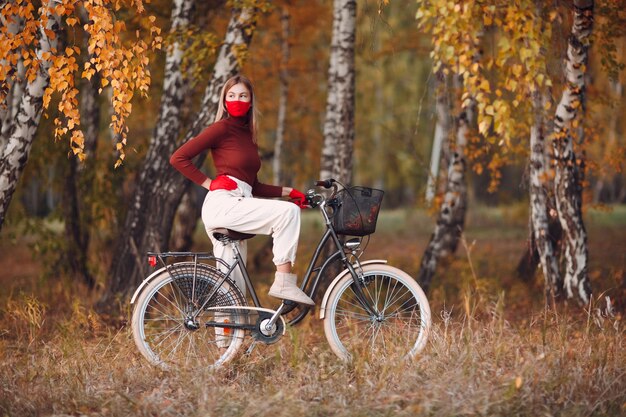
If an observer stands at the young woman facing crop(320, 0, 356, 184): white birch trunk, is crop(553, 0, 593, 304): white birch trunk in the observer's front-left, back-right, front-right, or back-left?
front-right

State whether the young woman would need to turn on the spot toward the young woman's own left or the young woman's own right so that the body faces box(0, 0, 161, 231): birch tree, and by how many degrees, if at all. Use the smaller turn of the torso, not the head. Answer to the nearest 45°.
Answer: approximately 135° to the young woman's own left

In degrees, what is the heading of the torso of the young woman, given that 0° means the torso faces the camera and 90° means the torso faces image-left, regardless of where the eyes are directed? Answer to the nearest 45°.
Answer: approximately 270°

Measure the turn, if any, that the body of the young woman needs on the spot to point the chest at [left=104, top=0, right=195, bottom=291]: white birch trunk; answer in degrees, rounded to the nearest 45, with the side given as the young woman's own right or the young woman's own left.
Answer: approximately 90° to the young woman's own left

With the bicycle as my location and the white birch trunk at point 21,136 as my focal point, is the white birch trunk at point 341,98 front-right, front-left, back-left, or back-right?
front-right

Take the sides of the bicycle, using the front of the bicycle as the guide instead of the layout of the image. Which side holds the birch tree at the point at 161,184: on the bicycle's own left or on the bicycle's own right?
on the bicycle's own left

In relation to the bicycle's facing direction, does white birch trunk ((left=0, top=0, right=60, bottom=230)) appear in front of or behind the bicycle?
behind

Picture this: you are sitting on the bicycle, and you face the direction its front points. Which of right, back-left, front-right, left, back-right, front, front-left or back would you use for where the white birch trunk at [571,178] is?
front-left

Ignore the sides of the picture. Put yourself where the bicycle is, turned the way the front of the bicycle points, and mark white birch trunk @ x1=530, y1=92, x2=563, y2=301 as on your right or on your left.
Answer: on your left

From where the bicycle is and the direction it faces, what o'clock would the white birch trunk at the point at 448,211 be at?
The white birch trunk is roughly at 10 o'clock from the bicycle.

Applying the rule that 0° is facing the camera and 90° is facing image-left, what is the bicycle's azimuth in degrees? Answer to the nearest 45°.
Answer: approximately 270°

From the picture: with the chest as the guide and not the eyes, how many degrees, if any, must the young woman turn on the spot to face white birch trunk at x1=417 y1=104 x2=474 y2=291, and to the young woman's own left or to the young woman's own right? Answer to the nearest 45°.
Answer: approximately 45° to the young woman's own left

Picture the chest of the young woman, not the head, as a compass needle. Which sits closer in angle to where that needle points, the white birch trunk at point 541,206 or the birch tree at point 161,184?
the white birch trunk

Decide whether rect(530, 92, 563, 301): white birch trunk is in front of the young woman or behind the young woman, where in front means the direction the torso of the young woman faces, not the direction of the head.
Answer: in front
